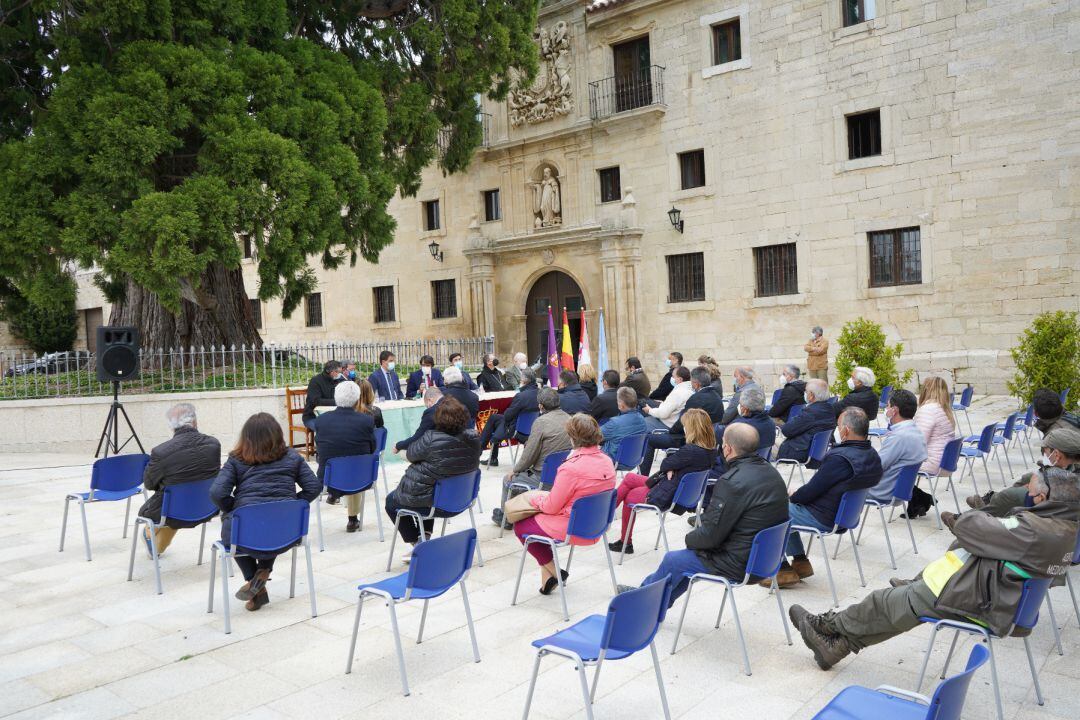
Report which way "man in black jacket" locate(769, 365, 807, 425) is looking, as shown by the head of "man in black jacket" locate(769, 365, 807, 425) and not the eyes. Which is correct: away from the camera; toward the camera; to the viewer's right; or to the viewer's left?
to the viewer's left

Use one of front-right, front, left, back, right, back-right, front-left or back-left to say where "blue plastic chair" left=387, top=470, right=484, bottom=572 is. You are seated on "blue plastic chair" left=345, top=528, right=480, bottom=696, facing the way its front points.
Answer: front-right

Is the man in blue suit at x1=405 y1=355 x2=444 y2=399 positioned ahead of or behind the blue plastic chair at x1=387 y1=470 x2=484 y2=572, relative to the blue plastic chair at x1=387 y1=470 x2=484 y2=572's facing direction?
ahead

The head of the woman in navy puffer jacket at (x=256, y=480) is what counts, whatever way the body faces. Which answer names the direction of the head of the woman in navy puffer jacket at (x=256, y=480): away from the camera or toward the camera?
away from the camera

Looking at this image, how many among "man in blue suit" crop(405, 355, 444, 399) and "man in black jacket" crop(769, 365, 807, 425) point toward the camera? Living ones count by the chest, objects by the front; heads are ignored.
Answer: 1

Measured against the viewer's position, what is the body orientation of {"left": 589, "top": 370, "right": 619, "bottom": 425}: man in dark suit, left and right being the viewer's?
facing away from the viewer and to the left of the viewer

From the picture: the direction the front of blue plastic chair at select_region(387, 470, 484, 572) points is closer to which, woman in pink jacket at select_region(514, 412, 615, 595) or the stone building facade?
the stone building facade

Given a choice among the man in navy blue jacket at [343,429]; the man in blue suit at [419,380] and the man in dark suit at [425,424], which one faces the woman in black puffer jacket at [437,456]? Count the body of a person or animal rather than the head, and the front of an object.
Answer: the man in blue suit

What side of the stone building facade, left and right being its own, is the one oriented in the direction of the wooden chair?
front

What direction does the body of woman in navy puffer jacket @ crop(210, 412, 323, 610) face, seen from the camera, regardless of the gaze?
away from the camera

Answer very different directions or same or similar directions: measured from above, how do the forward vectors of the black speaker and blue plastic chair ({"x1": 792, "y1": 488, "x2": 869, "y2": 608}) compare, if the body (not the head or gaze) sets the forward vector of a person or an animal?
very different directions

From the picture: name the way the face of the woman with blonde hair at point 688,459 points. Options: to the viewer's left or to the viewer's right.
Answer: to the viewer's left

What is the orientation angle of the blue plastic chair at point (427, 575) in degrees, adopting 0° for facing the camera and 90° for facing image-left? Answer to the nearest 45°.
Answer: approximately 135°

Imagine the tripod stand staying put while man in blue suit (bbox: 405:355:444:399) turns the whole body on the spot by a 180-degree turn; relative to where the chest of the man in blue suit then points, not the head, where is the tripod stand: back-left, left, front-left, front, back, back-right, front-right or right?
left

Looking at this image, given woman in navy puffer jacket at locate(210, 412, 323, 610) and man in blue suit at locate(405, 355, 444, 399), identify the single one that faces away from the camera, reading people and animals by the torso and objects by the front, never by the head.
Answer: the woman in navy puffer jacket
